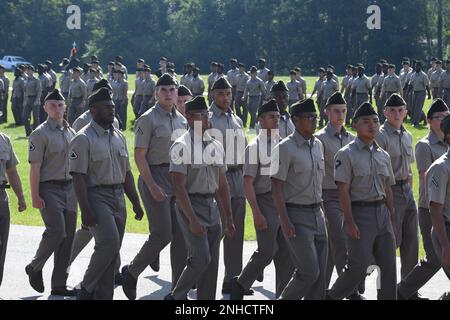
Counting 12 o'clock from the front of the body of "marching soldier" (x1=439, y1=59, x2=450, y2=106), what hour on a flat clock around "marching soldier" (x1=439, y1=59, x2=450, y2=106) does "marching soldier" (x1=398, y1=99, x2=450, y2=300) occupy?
"marching soldier" (x1=398, y1=99, x2=450, y2=300) is roughly at 12 o'clock from "marching soldier" (x1=439, y1=59, x2=450, y2=106).

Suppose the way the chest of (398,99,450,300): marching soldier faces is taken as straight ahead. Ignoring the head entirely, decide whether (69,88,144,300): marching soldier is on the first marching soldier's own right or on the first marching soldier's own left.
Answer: on the first marching soldier's own right

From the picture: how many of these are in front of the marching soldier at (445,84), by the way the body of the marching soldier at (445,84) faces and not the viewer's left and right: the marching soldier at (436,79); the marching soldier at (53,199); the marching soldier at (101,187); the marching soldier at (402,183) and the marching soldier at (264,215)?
4

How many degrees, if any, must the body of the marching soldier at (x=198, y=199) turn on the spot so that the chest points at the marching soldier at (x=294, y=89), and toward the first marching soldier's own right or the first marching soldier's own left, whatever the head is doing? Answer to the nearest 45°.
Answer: approximately 135° to the first marching soldier's own left
